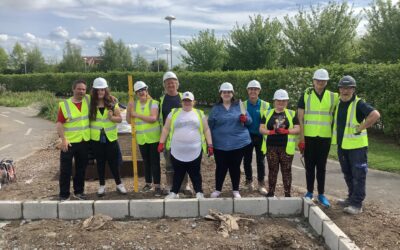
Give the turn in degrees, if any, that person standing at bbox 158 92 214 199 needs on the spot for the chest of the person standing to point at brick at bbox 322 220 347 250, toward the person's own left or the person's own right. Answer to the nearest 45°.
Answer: approximately 45° to the person's own left

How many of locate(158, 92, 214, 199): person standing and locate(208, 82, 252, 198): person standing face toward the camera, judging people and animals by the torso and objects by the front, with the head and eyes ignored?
2

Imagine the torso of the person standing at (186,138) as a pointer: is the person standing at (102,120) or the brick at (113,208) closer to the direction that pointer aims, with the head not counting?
the brick

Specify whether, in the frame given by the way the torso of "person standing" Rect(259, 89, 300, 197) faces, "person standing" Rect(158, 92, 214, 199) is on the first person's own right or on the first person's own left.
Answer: on the first person's own right

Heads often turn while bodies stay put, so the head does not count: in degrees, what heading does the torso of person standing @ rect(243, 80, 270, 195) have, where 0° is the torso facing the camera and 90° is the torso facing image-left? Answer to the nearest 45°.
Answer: approximately 0°
